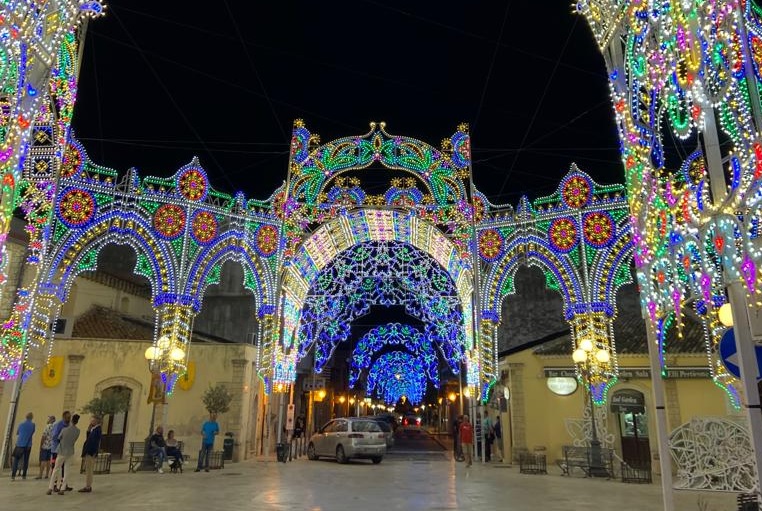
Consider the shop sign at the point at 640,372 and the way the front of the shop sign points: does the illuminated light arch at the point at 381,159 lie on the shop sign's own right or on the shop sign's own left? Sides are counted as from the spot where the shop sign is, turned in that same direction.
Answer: on the shop sign's own right

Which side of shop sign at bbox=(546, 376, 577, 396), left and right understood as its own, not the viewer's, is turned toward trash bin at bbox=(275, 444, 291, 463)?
right

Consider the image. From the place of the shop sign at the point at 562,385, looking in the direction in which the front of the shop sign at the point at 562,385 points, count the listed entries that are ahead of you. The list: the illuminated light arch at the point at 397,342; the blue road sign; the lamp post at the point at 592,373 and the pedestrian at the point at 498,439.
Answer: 2
